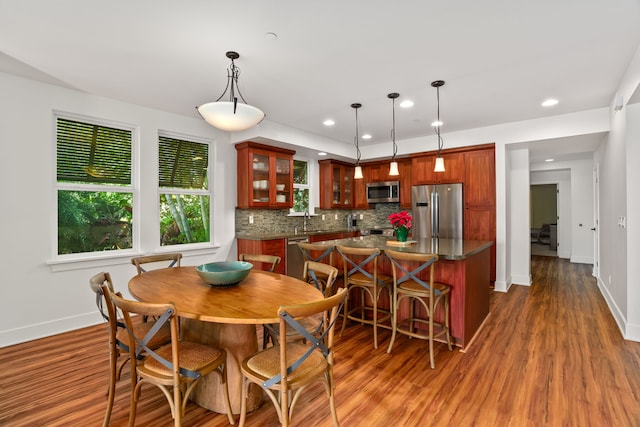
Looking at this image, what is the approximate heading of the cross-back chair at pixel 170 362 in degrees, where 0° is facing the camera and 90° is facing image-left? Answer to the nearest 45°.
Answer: approximately 225°

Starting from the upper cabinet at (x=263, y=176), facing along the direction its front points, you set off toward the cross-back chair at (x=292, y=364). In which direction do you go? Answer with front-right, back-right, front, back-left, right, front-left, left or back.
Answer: front-right

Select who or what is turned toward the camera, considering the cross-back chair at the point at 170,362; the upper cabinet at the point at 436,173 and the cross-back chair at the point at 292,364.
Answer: the upper cabinet

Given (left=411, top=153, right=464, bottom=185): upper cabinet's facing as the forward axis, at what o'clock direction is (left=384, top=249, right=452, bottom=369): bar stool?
The bar stool is roughly at 12 o'clock from the upper cabinet.

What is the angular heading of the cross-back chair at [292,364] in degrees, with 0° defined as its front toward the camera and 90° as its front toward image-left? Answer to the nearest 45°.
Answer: approximately 135°

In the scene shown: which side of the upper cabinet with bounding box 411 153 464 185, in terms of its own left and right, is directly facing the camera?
front

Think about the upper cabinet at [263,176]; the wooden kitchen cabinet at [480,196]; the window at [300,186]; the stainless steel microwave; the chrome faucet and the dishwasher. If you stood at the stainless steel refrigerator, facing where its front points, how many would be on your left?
1

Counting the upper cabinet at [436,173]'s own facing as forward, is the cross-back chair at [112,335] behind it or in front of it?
in front

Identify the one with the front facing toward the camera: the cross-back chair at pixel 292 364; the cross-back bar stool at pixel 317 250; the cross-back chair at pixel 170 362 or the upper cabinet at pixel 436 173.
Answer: the upper cabinet

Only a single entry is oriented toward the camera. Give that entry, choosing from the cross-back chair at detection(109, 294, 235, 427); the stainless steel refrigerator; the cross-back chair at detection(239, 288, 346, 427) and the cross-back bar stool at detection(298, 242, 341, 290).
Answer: the stainless steel refrigerator

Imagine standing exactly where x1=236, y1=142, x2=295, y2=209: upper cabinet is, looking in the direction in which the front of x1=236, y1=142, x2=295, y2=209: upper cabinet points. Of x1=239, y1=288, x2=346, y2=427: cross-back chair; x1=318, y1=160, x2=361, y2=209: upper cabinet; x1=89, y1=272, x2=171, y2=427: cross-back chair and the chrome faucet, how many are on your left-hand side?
2

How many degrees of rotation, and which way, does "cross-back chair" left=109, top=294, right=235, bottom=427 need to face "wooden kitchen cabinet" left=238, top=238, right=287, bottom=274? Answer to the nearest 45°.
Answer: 0° — it already faces it

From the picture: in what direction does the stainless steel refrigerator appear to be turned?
toward the camera

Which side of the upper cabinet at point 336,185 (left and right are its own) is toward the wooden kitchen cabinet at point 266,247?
right

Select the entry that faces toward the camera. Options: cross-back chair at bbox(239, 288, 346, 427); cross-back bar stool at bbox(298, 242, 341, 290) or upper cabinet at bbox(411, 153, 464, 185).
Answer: the upper cabinet
